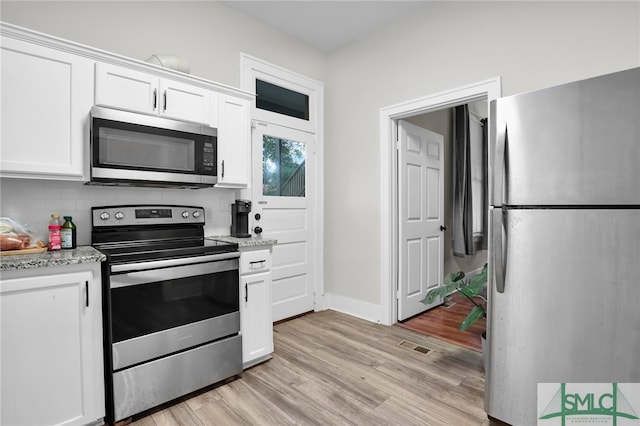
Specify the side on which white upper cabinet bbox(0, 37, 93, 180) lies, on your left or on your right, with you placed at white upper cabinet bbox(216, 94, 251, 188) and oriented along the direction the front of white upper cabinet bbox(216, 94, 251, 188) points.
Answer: on your right

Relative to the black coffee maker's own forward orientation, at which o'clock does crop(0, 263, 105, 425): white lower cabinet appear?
The white lower cabinet is roughly at 3 o'clock from the black coffee maker.

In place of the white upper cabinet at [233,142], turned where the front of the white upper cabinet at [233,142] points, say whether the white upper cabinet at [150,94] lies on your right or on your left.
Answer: on your right

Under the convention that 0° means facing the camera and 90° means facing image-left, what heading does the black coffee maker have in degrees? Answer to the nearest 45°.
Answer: approximately 315°

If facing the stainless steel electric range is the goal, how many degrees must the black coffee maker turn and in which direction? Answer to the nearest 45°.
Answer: approximately 90° to its right

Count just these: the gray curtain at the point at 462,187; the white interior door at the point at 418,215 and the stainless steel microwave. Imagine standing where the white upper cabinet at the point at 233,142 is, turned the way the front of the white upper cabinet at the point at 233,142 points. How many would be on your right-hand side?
1

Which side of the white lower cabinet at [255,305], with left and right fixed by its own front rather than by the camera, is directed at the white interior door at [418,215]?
left

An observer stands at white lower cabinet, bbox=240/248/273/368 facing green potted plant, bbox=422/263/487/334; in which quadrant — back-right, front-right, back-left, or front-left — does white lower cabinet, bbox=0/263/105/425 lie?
back-right
